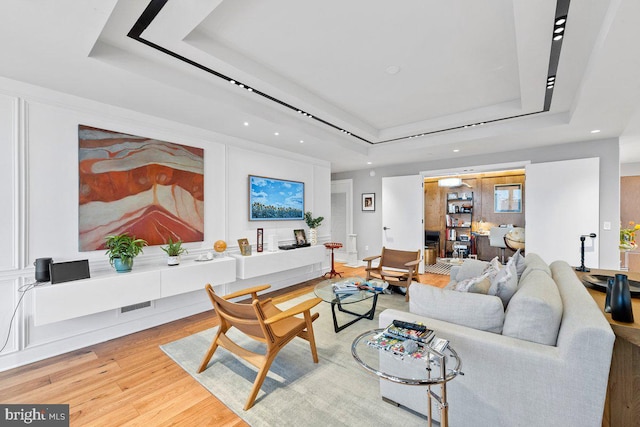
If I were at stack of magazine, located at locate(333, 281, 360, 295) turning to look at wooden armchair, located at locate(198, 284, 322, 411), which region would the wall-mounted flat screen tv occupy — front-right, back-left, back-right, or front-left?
back-right

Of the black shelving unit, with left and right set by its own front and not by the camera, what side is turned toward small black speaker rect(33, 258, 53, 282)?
front

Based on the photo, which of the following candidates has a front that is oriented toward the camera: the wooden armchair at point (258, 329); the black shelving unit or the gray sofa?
the black shelving unit

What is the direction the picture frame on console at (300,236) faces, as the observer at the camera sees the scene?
facing the viewer and to the right of the viewer

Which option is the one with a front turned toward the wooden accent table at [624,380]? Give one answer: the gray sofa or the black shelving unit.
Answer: the black shelving unit

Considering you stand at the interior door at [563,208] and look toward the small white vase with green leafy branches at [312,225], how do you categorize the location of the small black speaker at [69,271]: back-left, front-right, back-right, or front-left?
front-left

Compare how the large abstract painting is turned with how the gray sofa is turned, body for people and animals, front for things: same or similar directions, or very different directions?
very different directions

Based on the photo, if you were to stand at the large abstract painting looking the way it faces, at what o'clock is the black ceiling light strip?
The black ceiling light strip is roughly at 12 o'clock from the large abstract painting.

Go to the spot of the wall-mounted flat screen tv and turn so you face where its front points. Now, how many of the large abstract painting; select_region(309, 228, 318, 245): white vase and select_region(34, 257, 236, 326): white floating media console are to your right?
2

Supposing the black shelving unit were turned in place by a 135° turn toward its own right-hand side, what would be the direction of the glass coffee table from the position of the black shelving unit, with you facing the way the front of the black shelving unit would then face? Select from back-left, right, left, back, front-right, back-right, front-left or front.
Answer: back-left

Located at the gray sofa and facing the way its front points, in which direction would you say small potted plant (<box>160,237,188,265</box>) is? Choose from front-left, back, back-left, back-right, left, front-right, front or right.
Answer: front

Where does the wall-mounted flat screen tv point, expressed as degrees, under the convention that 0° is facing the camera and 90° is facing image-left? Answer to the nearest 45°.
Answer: approximately 315°

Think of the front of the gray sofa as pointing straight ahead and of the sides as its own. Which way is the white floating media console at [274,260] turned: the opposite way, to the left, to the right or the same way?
the opposite way

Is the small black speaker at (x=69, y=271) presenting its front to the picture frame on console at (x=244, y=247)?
no

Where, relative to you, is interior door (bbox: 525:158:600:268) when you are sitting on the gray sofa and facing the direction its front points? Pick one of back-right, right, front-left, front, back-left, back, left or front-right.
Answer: right

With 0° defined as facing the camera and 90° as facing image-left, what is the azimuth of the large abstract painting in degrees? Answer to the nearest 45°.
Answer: approximately 315°

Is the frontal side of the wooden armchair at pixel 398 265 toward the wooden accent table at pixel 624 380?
no

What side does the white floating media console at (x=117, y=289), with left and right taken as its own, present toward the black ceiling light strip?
front
